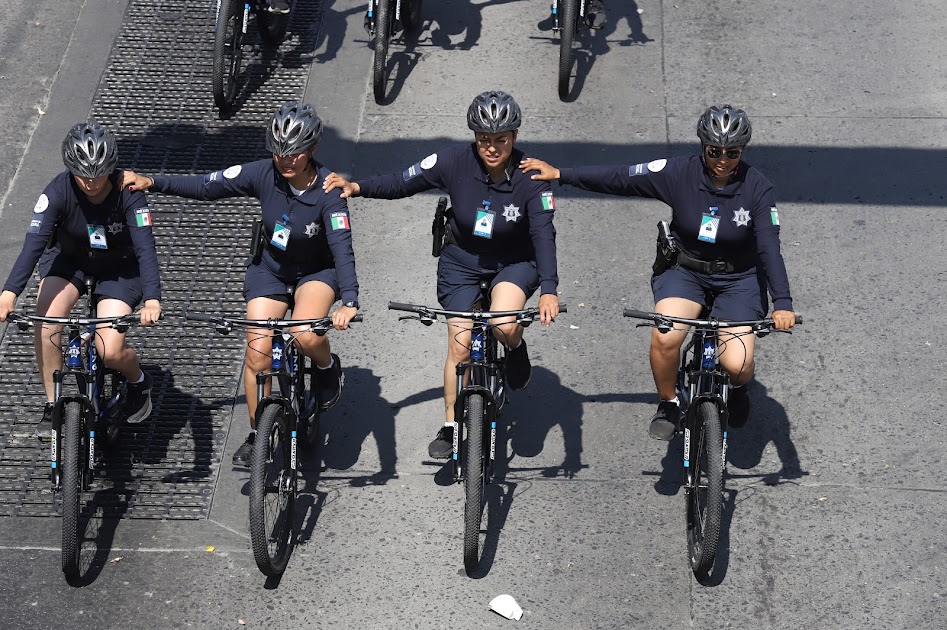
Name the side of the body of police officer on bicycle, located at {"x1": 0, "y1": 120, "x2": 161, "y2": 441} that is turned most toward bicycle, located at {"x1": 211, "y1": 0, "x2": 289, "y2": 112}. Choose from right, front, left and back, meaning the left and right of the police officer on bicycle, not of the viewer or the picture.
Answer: back

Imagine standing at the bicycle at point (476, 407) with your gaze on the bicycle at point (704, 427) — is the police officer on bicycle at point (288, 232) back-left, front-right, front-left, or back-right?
back-left

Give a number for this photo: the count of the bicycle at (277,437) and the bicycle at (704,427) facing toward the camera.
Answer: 2

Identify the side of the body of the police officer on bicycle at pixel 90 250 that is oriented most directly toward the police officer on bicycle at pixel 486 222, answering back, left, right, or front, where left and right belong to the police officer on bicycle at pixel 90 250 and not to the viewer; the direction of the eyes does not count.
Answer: left

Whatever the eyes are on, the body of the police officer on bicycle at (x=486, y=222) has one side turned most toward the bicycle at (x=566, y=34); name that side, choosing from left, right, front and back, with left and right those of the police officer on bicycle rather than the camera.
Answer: back
